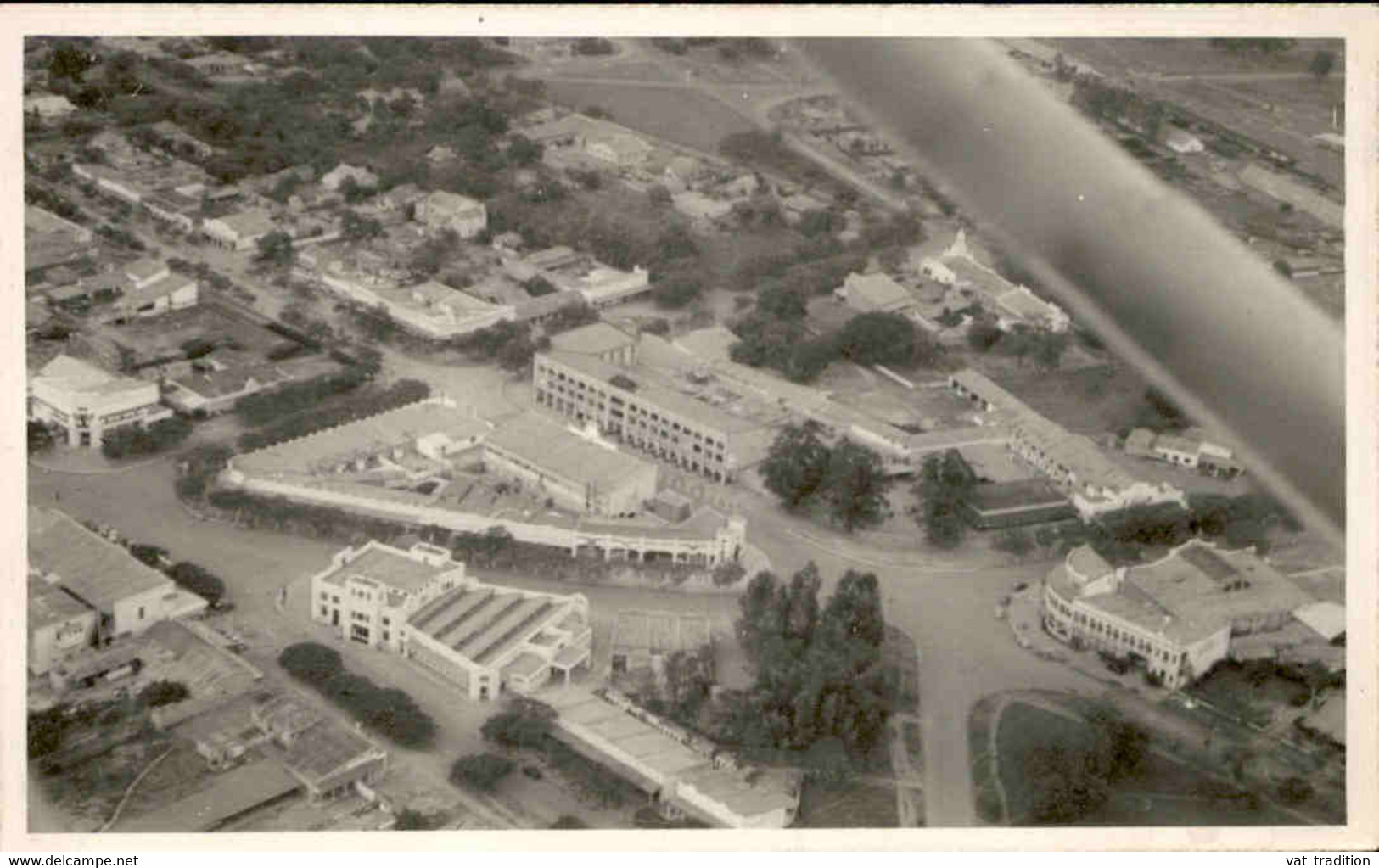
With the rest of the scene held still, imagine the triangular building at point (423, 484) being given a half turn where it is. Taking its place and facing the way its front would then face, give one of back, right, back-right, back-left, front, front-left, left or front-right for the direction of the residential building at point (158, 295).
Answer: front-left

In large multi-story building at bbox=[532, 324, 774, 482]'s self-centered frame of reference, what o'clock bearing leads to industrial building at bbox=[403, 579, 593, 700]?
The industrial building is roughly at 11 o'clock from the large multi-story building.

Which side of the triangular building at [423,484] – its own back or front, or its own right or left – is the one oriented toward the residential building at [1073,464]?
left

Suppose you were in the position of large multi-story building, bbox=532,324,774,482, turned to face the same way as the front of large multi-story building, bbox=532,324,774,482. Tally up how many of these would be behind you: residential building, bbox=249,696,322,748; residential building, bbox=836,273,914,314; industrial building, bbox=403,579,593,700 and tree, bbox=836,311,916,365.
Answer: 2

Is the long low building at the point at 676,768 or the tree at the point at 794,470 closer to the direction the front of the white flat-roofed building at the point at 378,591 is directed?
the long low building

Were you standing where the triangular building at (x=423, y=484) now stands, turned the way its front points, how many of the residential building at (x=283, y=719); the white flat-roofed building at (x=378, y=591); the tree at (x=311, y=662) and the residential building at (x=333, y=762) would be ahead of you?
4

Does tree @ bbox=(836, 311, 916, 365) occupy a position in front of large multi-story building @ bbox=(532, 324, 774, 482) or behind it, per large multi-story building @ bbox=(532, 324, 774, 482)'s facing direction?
behind

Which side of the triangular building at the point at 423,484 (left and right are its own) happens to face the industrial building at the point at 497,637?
front

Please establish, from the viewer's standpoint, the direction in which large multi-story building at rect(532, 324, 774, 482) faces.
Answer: facing the viewer and to the left of the viewer

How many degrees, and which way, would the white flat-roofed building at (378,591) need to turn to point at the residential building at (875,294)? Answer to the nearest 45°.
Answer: approximately 180°

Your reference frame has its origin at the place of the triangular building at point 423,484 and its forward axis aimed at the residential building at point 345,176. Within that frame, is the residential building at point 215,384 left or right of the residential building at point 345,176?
left

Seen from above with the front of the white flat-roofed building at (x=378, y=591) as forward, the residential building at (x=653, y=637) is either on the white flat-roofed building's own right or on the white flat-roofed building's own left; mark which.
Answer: on the white flat-roofed building's own left

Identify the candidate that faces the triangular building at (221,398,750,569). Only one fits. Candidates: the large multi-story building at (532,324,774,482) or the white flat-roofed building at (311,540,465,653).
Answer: the large multi-story building

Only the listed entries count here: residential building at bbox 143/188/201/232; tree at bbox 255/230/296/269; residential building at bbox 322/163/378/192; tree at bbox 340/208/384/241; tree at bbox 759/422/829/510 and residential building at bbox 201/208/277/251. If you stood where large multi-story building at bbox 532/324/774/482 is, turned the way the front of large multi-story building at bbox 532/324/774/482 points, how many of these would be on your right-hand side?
5

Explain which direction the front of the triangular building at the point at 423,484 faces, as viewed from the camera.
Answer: facing the viewer

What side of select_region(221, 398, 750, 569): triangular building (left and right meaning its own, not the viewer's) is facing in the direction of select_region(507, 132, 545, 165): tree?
back
